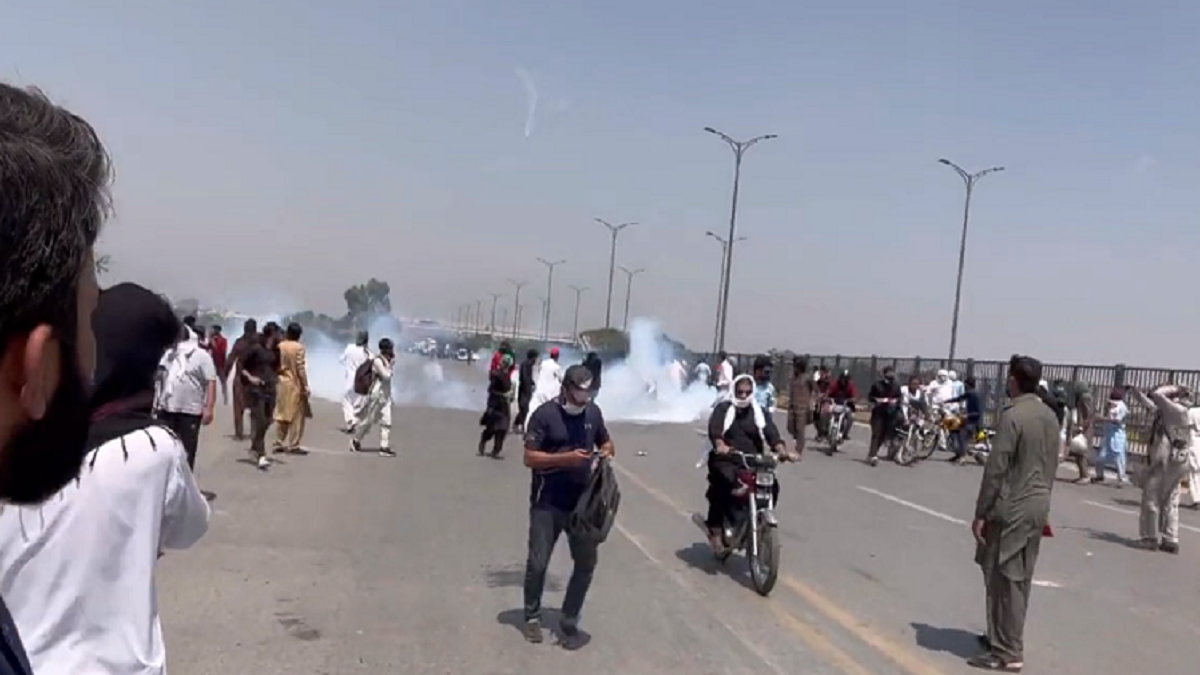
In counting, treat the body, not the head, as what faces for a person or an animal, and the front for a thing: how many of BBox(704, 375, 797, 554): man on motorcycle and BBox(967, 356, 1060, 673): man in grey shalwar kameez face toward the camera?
1

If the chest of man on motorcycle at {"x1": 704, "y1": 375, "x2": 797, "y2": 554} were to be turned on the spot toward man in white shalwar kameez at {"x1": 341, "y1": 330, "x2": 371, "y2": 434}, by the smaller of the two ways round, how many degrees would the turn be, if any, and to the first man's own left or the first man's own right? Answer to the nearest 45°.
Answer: approximately 135° to the first man's own right

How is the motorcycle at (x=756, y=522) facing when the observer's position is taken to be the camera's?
facing the viewer and to the right of the viewer

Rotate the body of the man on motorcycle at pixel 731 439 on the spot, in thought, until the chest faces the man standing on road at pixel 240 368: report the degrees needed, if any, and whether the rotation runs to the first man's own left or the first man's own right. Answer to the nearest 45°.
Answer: approximately 135° to the first man's own right

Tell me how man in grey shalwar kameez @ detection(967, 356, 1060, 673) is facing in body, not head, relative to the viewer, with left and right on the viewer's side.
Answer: facing away from the viewer and to the left of the viewer

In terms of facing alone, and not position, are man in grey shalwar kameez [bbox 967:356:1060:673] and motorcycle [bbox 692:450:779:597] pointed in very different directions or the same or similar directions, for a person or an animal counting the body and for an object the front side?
very different directions

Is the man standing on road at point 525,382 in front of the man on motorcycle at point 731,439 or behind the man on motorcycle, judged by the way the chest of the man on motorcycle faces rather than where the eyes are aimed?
behind

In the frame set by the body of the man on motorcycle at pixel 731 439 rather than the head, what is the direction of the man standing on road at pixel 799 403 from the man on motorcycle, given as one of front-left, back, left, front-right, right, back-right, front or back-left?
back

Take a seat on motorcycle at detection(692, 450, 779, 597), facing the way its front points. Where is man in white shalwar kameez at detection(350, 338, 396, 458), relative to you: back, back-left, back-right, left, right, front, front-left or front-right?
back

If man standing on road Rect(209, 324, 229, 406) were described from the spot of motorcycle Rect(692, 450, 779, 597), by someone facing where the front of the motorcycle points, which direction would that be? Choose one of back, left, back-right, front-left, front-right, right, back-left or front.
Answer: back

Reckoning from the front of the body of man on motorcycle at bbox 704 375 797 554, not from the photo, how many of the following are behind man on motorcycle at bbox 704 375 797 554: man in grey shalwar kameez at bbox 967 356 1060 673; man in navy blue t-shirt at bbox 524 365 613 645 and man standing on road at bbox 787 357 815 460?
1

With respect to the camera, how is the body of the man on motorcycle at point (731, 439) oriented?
toward the camera

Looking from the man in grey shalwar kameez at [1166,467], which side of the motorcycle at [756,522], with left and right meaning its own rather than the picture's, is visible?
left

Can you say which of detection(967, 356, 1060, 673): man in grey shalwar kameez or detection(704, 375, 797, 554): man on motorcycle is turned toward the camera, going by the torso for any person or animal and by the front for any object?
the man on motorcycle
